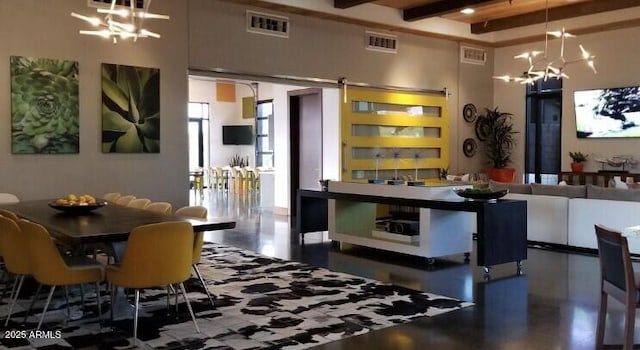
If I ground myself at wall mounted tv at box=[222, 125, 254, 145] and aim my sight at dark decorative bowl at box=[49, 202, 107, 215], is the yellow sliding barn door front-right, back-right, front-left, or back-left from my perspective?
front-left

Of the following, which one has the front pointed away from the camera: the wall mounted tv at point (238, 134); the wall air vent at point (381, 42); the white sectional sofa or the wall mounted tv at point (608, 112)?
the white sectional sofa

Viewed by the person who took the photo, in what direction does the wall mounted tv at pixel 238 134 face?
facing the viewer

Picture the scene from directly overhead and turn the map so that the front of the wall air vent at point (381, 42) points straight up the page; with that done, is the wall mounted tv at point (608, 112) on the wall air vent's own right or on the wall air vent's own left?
on the wall air vent's own left

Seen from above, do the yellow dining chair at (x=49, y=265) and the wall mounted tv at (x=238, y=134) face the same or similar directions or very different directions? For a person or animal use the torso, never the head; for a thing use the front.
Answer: very different directions

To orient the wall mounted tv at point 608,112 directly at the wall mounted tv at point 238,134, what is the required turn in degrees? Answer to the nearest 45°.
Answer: approximately 45° to its right

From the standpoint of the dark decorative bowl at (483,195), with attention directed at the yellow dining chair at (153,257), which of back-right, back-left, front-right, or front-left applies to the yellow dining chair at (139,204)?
front-right

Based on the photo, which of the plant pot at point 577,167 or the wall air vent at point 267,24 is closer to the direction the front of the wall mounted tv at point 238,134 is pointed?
the wall air vent

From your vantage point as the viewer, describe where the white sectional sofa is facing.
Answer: facing away from the viewer

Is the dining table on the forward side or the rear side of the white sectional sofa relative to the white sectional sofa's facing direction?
on the rear side

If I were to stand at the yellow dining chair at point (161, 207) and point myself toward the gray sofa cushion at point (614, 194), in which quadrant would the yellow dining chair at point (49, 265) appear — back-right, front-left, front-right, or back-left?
back-right

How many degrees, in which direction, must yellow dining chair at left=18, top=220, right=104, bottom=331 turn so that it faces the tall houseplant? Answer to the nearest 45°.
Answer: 0° — it already faces it

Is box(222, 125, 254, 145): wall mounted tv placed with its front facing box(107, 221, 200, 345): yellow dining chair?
yes

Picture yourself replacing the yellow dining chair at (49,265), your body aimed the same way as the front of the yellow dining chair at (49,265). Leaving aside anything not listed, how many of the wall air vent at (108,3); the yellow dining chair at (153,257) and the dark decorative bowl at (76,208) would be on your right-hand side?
1

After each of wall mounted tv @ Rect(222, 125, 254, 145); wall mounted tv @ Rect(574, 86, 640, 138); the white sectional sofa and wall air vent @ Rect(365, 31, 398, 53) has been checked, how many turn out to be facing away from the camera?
1

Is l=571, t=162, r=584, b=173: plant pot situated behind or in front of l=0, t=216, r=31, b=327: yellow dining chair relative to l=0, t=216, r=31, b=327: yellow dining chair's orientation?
in front

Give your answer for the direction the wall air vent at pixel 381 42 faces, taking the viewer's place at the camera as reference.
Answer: facing the viewer and to the right of the viewer

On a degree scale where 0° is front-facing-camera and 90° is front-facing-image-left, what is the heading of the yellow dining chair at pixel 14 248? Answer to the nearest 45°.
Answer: approximately 225°

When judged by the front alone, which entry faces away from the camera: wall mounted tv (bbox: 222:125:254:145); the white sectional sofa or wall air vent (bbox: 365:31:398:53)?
the white sectional sofa

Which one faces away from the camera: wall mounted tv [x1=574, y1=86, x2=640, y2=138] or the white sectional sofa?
the white sectional sofa

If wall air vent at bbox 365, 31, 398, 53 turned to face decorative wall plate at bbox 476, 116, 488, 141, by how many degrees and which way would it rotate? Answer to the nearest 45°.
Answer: approximately 90° to its left
